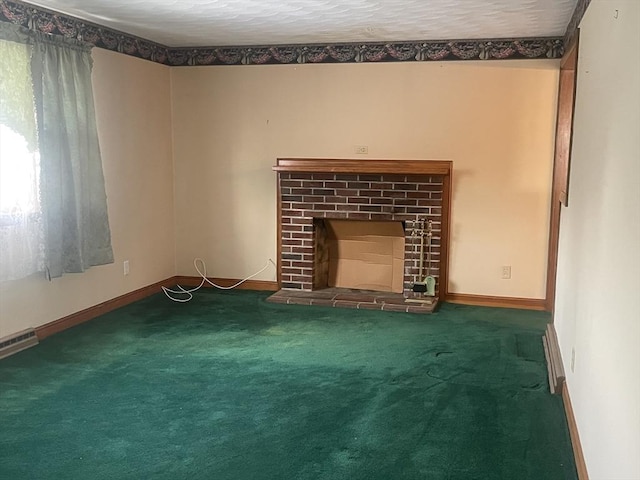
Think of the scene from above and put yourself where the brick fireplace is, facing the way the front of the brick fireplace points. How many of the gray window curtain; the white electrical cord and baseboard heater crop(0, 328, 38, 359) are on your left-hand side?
0

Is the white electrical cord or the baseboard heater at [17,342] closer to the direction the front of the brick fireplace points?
the baseboard heater

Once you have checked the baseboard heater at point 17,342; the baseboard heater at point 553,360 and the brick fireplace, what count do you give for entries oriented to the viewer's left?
1

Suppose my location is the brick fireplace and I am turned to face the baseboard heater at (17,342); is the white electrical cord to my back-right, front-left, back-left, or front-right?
front-right

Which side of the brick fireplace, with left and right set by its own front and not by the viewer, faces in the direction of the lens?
front

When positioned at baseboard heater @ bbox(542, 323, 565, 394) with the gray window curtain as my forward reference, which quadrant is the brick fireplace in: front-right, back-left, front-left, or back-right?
front-right

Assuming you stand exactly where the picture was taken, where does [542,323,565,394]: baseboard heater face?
facing to the left of the viewer

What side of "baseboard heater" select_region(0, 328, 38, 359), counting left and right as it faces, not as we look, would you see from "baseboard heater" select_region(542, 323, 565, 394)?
front

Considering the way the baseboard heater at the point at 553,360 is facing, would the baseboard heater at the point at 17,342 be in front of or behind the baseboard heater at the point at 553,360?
in front

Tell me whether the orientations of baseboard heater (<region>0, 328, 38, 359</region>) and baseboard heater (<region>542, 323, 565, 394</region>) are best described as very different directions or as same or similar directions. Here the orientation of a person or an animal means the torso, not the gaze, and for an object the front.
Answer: very different directions

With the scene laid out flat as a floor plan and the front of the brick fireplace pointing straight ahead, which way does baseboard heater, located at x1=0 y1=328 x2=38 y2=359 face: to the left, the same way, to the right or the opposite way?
to the left

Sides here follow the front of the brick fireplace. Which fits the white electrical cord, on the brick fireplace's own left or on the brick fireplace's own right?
on the brick fireplace's own right

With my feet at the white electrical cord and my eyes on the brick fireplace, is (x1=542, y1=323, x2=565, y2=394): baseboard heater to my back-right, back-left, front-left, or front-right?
front-right
